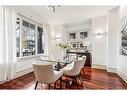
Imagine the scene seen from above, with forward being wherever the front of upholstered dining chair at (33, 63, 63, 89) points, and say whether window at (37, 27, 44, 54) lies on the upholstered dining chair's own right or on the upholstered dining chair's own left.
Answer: on the upholstered dining chair's own left

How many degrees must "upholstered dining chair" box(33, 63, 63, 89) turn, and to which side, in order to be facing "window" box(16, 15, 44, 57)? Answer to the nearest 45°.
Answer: approximately 45° to its left

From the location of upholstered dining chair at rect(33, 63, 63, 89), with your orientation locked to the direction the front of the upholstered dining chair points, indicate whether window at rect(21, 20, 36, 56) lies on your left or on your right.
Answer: on your left

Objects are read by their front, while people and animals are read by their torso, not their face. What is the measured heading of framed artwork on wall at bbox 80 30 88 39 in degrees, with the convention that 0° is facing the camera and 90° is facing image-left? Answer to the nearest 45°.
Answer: approximately 45°

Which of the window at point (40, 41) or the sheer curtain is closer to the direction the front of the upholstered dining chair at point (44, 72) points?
the window

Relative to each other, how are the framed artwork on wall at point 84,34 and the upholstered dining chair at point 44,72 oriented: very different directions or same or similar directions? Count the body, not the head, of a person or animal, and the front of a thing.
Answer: very different directions
